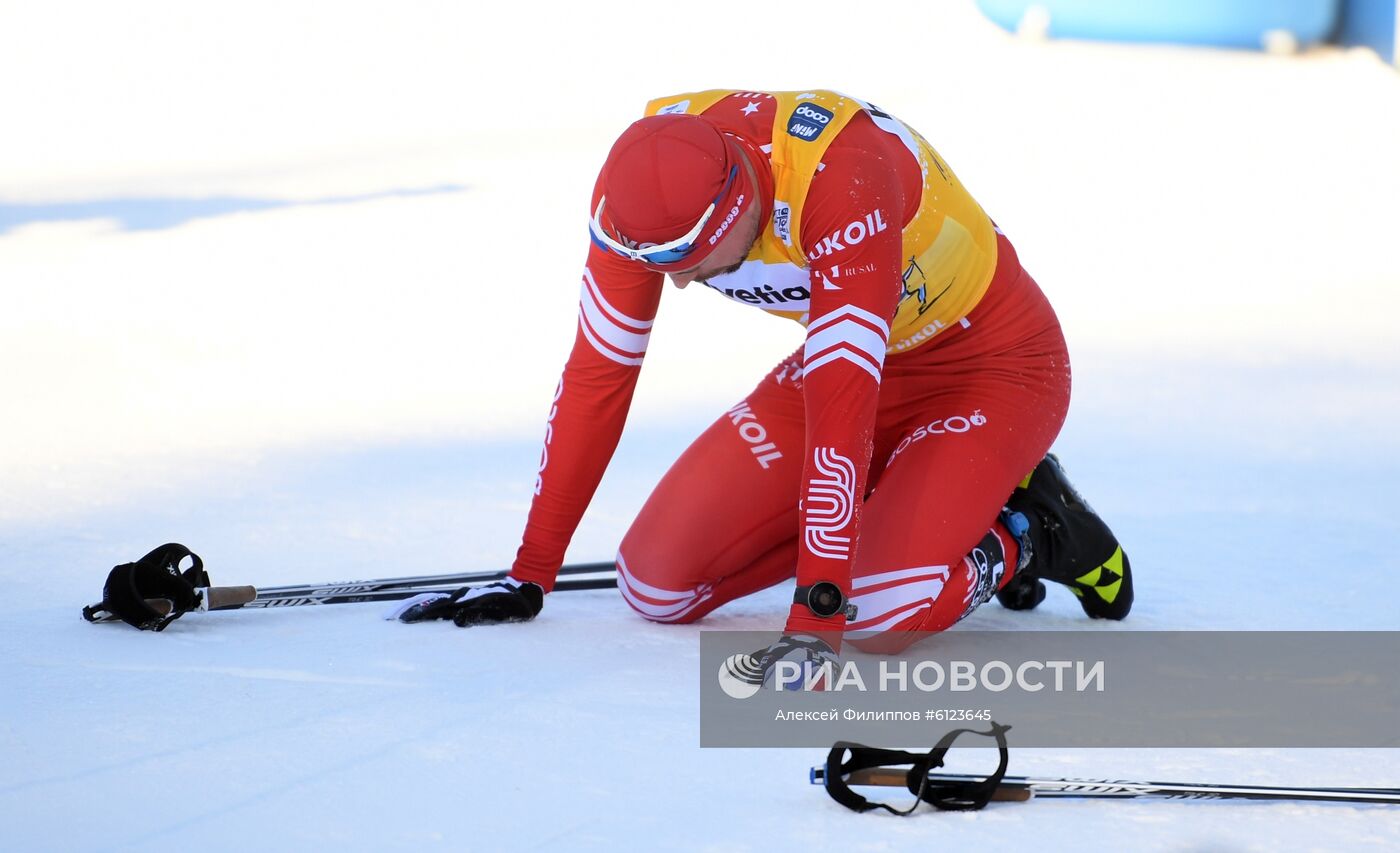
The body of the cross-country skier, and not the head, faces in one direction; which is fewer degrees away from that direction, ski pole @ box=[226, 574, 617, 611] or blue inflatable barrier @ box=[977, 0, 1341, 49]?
the ski pole

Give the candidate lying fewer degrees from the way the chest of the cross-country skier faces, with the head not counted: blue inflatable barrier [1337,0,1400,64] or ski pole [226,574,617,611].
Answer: the ski pole

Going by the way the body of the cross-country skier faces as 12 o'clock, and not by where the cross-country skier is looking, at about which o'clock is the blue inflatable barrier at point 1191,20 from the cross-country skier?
The blue inflatable barrier is roughly at 5 o'clock from the cross-country skier.

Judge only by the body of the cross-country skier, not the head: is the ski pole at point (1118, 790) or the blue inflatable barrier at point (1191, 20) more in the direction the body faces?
the ski pole

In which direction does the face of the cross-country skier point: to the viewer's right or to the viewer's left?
to the viewer's left

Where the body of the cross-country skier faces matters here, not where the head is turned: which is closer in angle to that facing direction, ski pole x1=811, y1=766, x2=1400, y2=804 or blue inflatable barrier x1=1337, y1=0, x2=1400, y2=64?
the ski pole

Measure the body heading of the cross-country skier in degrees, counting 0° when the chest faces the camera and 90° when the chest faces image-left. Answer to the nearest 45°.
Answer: approximately 45°

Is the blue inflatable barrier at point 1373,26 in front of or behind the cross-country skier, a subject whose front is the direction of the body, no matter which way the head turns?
behind
